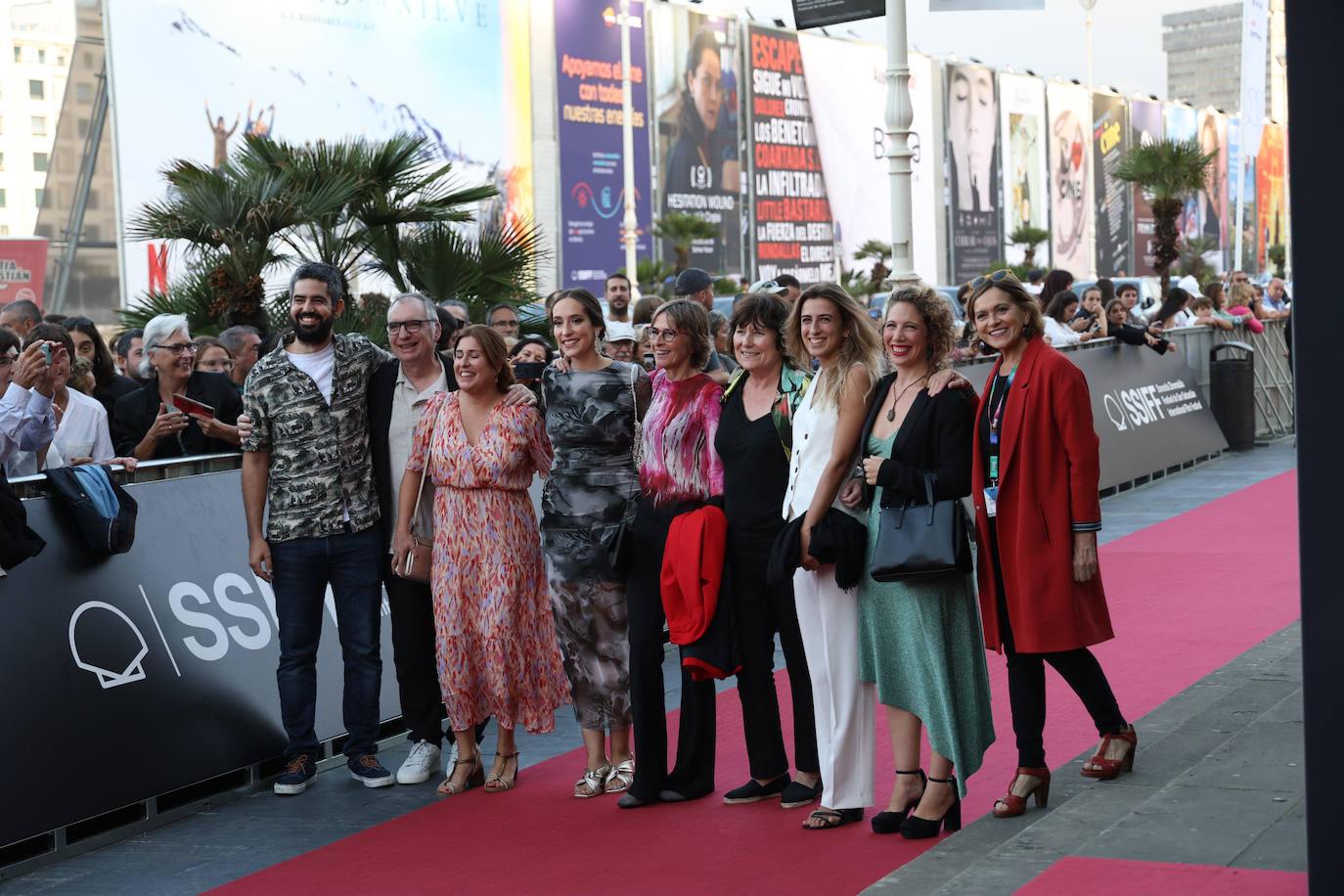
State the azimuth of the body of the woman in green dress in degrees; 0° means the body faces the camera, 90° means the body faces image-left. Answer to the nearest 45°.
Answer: approximately 45°

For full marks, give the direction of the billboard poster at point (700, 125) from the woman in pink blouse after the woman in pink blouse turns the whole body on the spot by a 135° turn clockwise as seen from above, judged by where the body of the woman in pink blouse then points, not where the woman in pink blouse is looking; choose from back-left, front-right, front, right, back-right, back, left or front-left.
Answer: front

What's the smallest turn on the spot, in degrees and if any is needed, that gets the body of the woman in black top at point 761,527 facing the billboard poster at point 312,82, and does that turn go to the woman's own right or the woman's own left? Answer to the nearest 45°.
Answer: approximately 135° to the woman's own right
